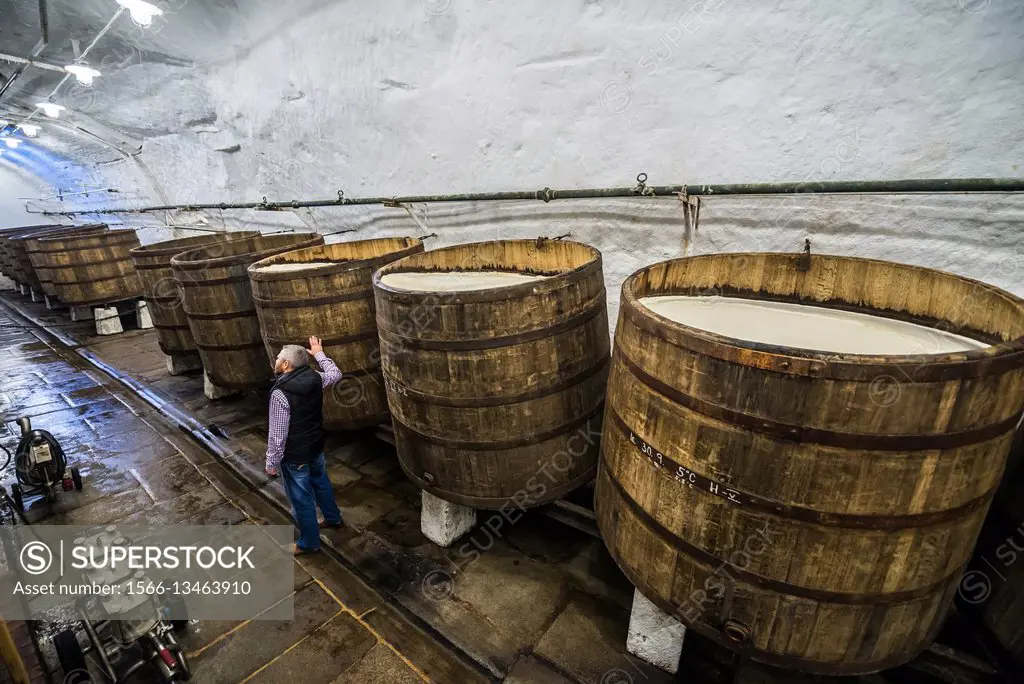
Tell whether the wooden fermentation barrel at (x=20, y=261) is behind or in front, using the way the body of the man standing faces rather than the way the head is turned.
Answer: in front

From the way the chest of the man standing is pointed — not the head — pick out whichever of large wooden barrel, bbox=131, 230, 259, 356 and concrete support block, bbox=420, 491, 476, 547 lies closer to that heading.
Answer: the large wooden barrel

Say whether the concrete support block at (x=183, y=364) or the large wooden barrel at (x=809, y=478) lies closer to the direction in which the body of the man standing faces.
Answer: the concrete support block

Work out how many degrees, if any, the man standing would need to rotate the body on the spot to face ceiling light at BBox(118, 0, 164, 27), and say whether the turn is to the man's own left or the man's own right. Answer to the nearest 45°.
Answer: approximately 45° to the man's own right

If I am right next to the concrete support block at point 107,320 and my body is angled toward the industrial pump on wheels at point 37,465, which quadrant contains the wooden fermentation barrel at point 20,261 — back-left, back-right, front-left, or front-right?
back-right

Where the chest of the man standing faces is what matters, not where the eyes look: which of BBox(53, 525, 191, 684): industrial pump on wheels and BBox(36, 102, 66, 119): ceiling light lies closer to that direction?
the ceiling light

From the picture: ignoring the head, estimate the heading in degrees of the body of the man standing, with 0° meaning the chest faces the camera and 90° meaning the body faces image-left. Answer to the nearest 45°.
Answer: approximately 135°

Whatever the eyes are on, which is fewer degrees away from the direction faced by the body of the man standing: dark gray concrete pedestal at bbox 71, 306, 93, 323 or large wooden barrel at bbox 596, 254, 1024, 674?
the dark gray concrete pedestal

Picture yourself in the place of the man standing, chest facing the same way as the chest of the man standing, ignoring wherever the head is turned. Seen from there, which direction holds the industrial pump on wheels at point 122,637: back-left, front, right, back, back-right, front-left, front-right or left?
left
